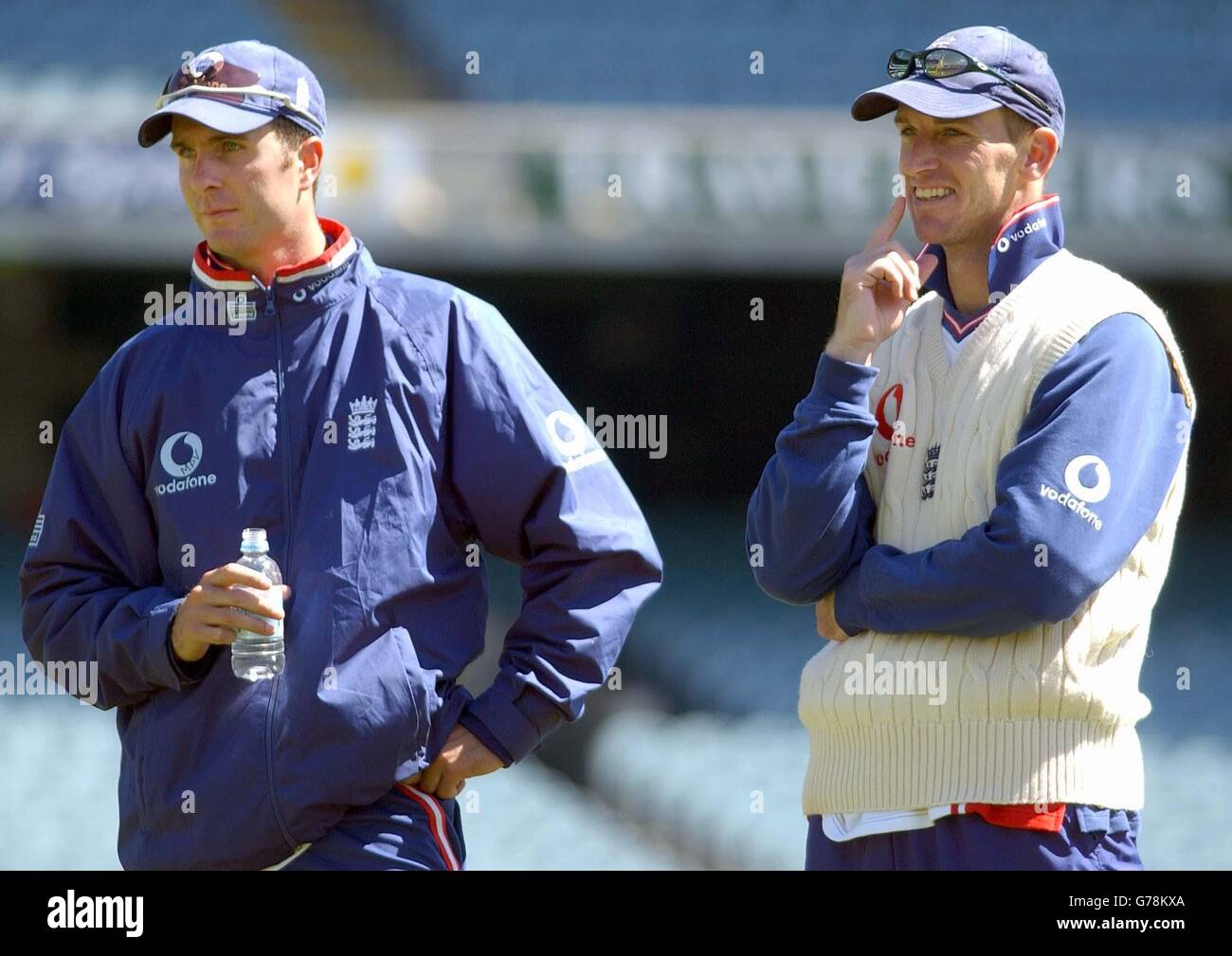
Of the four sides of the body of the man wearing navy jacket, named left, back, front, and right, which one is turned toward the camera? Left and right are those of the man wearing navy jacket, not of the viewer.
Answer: front

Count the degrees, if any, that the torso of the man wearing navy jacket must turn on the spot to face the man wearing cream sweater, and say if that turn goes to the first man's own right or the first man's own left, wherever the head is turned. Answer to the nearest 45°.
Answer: approximately 90° to the first man's own left

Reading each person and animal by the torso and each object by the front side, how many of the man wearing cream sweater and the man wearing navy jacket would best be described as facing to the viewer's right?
0

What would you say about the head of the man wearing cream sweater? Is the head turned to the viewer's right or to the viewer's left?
to the viewer's left

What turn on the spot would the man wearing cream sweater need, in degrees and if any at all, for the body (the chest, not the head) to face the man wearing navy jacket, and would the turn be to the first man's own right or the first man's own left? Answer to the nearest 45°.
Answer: approximately 45° to the first man's own right
